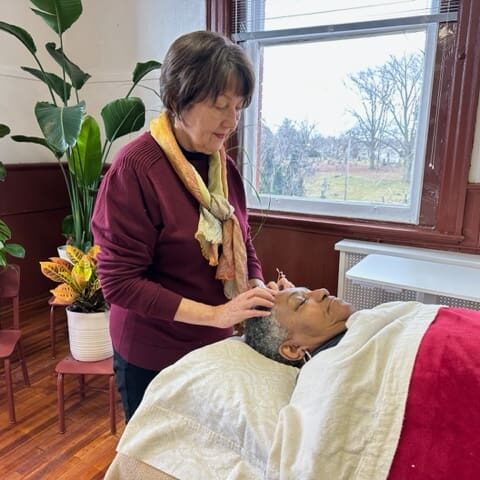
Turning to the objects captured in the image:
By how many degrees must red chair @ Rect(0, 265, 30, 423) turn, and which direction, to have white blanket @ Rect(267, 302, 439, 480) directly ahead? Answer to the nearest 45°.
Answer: approximately 45° to its left

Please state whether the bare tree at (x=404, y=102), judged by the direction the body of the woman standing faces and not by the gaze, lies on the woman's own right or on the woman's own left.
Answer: on the woman's own left

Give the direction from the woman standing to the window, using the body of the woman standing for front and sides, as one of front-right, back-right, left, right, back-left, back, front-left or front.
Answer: left

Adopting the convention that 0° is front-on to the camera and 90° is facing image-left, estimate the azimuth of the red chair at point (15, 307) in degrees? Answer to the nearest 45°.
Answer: approximately 45°

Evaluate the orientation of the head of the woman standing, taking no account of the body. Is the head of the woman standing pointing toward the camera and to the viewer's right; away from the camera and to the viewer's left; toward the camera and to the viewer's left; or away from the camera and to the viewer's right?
toward the camera and to the viewer's right

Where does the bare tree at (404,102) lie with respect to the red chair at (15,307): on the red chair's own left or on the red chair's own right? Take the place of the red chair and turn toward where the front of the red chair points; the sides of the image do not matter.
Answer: on the red chair's own left

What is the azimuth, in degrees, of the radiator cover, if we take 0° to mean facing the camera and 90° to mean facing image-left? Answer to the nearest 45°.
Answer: approximately 45°

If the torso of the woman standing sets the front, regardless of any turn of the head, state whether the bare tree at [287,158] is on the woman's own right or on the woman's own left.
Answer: on the woman's own left

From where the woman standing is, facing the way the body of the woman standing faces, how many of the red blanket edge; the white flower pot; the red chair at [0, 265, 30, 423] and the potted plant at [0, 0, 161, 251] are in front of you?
1
